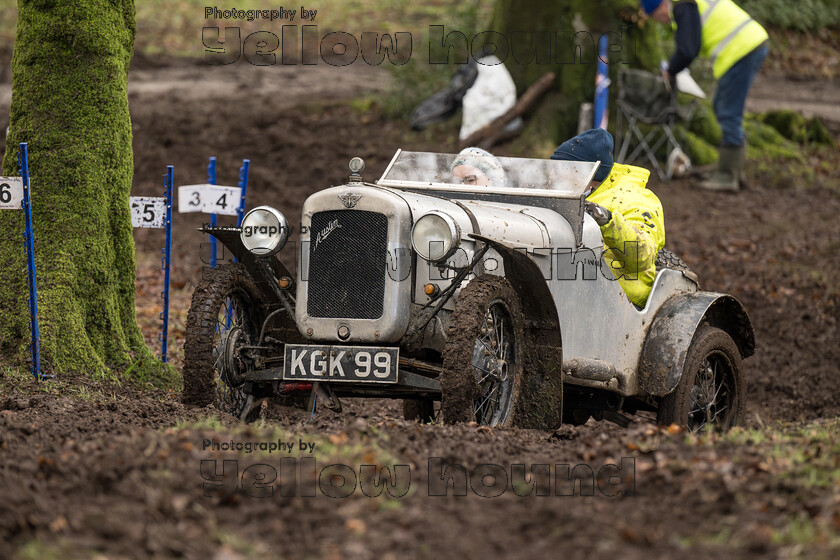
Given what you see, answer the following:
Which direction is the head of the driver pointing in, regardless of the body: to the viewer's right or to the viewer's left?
to the viewer's left

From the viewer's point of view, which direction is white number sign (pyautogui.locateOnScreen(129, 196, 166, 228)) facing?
toward the camera

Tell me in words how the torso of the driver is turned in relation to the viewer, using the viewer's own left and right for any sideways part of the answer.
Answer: facing the viewer and to the left of the viewer

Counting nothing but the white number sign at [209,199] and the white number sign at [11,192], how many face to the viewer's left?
0

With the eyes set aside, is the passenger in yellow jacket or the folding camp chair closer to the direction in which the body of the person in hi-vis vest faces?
the folding camp chair

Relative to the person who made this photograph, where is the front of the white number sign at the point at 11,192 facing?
facing the viewer

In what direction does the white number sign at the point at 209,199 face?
toward the camera

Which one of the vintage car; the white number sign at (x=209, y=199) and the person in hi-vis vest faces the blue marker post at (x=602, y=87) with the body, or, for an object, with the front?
the person in hi-vis vest

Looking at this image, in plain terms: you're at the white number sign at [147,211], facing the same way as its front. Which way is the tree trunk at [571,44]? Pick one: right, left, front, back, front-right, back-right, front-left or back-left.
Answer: back-left

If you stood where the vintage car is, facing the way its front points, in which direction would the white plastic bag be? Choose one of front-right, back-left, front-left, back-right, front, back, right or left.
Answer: back-right

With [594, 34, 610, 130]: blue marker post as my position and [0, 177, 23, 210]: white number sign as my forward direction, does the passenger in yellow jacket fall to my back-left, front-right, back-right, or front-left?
front-left

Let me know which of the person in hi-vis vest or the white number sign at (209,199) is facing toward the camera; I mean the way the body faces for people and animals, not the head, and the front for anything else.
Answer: the white number sign

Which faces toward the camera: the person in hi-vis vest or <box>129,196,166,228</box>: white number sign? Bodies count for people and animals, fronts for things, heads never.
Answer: the white number sign
